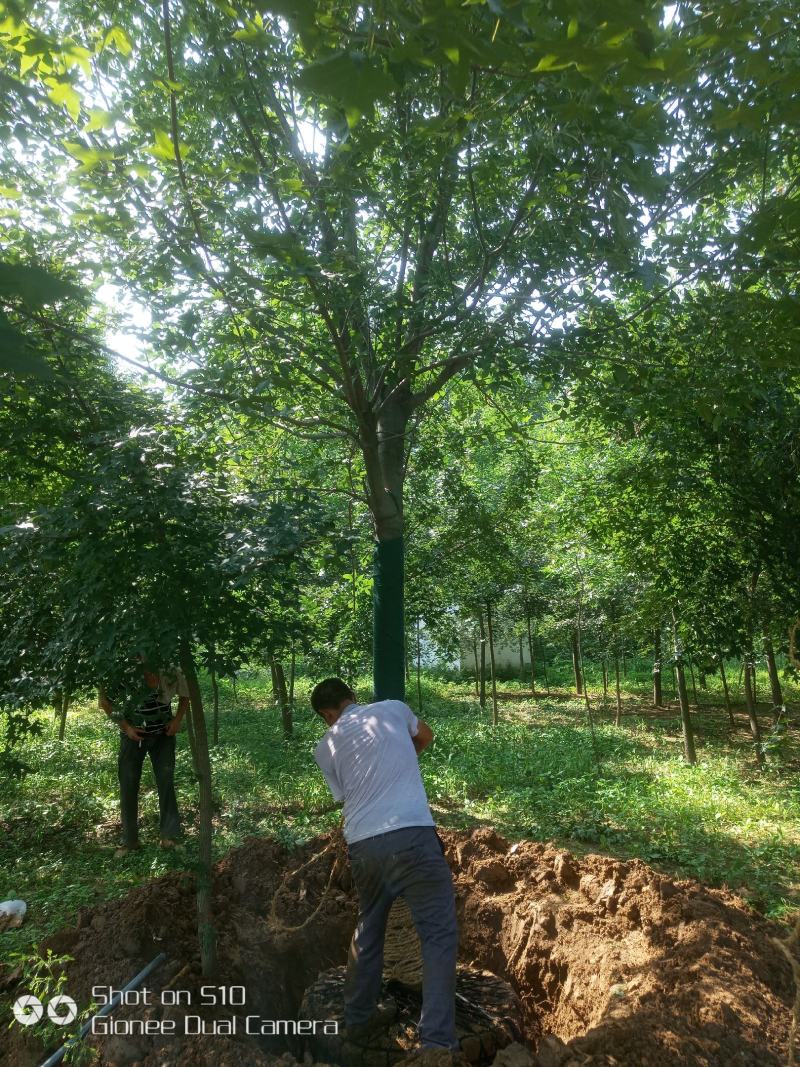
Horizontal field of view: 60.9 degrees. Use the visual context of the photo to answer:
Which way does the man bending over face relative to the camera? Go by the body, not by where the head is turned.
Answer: away from the camera

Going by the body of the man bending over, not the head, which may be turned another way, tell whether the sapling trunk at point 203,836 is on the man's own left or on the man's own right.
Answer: on the man's own left

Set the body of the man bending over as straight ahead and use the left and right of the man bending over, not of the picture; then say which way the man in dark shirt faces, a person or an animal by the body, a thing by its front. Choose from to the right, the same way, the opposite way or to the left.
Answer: the opposite way

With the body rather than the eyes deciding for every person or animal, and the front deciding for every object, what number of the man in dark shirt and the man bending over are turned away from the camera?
1

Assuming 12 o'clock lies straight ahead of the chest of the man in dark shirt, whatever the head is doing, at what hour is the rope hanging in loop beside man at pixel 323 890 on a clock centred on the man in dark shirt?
The rope hanging in loop beside man is roughly at 11 o'clock from the man in dark shirt.

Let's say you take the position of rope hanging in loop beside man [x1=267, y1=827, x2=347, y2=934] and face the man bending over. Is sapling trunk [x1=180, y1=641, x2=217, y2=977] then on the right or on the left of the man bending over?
right

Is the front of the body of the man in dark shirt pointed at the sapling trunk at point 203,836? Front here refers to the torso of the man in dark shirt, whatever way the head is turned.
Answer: yes

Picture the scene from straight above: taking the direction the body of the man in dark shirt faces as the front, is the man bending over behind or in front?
in front

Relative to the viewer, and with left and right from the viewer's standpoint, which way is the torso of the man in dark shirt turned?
facing the viewer
